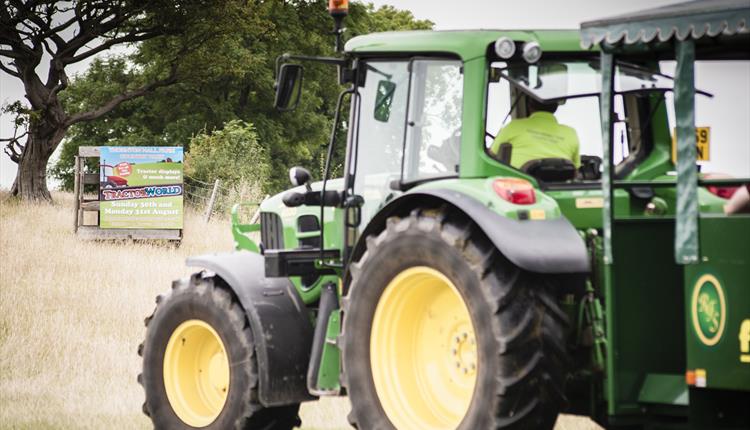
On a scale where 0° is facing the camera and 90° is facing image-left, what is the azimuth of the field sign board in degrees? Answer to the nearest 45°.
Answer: approximately 0°

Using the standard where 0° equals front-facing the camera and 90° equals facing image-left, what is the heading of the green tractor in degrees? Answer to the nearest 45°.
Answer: approximately 135°

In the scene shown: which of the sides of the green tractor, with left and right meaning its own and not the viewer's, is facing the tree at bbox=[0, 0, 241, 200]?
front

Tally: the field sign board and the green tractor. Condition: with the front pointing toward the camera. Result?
1

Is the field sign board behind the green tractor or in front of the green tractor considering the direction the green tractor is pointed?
in front

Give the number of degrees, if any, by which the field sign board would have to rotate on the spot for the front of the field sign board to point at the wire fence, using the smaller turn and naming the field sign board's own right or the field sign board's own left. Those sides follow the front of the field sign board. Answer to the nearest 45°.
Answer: approximately 135° to the field sign board's own left

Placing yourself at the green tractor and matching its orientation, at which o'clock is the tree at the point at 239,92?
The tree is roughly at 1 o'clock from the green tractor.

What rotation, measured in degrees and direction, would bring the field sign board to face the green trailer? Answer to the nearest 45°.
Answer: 0° — it already faces it

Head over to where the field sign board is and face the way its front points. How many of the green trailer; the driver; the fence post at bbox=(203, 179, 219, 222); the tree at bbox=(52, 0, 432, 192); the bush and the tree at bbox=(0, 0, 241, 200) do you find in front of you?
2

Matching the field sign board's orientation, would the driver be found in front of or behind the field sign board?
in front

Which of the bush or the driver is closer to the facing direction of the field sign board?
the driver
